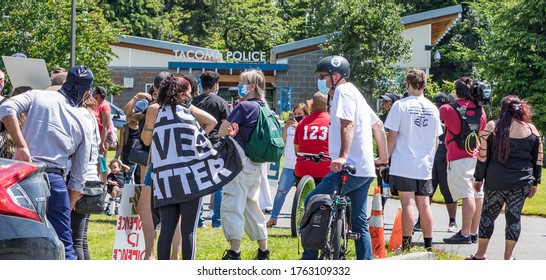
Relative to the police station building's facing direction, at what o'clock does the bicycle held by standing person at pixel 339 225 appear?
The bicycle held by standing person is roughly at 12 o'clock from the police station building.

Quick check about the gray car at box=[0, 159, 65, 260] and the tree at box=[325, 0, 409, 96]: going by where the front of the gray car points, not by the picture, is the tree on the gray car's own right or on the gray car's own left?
on the gray car's own right

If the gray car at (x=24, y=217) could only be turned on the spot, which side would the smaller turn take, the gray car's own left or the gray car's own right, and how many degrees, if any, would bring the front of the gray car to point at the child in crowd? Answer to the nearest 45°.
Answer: approximately 45° to the gray car's own right

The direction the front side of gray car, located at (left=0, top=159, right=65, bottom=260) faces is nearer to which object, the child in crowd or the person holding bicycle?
the child in crowd

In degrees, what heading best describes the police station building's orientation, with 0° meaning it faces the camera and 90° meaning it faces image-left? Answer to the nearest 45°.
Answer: approximately 0°

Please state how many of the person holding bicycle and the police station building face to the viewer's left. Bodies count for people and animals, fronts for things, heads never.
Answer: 1
